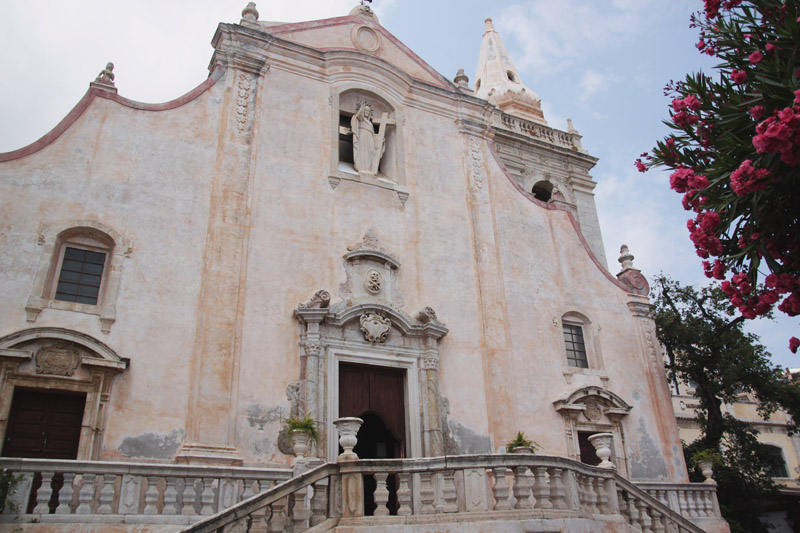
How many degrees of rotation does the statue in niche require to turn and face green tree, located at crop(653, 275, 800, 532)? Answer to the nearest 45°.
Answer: approximately 90° to its left

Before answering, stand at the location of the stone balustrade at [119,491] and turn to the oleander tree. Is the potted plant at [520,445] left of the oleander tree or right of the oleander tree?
left

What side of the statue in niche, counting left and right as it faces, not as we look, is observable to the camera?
front
